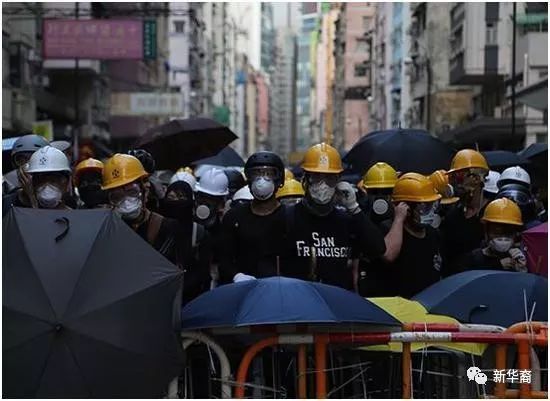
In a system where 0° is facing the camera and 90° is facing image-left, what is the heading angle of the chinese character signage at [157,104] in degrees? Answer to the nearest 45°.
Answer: approximately 0°

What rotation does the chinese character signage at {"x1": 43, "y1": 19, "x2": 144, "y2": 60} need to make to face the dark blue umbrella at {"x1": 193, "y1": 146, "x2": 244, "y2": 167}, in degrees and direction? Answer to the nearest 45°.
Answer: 0° — it already faces it

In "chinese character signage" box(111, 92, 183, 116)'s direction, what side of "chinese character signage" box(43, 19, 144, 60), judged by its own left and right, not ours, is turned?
back

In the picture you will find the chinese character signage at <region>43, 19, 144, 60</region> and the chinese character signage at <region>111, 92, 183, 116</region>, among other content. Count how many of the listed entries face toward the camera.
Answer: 2

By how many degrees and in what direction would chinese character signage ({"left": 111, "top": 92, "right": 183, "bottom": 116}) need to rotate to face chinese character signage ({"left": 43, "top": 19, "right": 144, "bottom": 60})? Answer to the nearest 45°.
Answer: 0° — it already faces it

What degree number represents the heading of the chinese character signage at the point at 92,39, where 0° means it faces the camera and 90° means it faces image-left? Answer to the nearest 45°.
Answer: approximately 0°

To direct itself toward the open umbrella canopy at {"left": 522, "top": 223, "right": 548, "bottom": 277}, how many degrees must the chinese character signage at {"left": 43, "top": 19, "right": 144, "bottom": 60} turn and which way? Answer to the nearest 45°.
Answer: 0° — it already faces it

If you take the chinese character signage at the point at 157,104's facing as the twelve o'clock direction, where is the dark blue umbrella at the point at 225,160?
The dark blue umbrella is roughly at 12 o'clock from the chinese character signage.

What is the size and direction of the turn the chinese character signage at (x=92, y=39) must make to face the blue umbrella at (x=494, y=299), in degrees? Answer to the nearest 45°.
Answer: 0° — it already faces it

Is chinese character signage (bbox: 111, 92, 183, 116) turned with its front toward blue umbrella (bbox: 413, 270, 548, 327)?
yes
